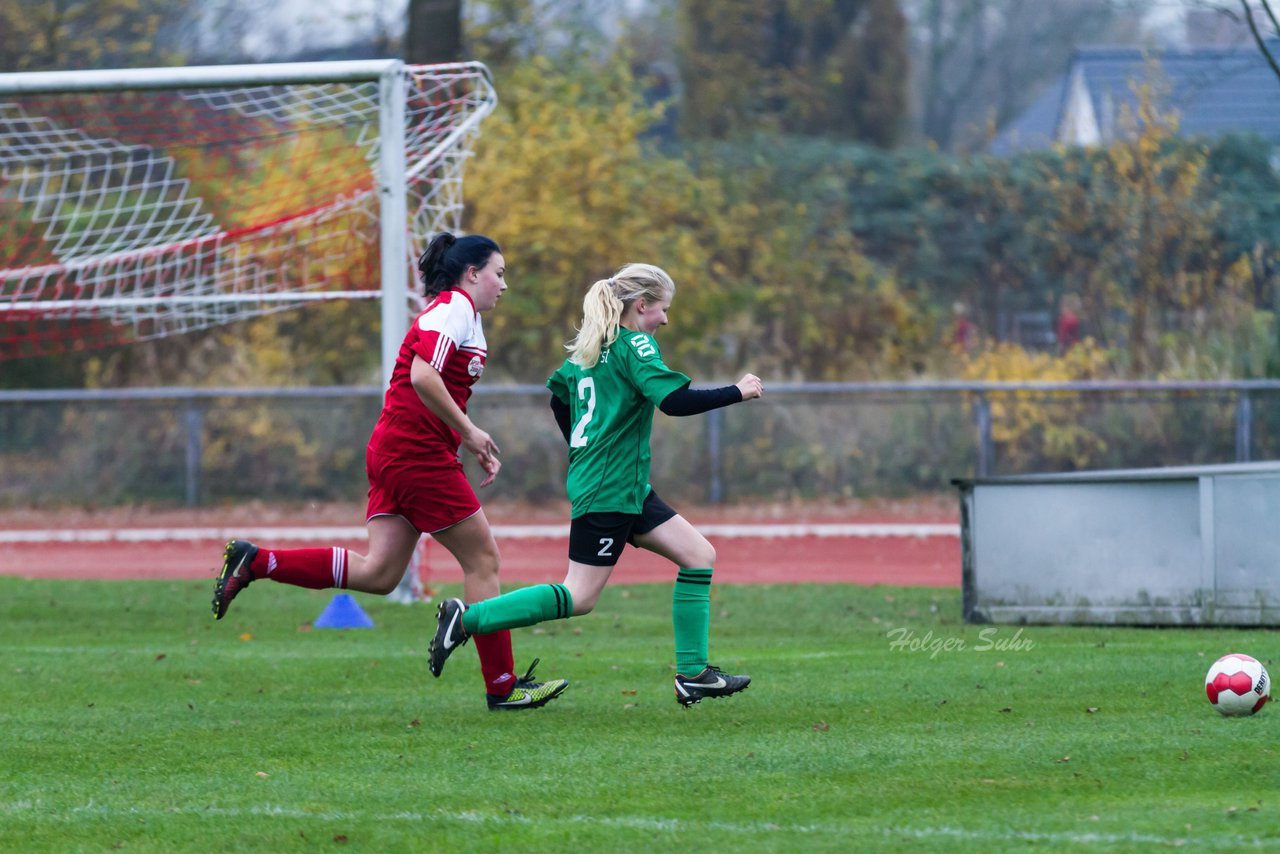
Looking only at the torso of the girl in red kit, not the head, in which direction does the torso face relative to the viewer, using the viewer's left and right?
facing to the right of the viewer

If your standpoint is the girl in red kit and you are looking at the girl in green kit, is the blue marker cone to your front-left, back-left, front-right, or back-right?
back-left

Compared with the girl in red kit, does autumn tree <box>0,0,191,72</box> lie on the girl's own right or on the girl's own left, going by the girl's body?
on the girl's own left

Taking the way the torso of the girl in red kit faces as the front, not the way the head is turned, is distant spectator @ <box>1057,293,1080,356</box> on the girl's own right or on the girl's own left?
on the girl's own left

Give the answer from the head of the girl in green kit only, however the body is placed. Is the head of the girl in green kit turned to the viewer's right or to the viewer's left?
to the viewer's right

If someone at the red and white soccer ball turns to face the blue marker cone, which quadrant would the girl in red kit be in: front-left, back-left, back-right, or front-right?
front-left

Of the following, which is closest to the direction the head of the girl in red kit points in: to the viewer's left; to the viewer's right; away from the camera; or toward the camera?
to the viewer's right

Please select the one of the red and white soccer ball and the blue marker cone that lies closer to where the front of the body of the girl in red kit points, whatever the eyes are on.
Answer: the red and white soccer ball

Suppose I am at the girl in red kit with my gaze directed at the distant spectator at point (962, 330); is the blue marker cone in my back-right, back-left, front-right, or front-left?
front-left

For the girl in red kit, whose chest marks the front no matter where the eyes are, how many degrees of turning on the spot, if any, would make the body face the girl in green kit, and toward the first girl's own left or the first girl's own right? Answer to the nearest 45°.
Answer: approximately 45° to the first girl's own right

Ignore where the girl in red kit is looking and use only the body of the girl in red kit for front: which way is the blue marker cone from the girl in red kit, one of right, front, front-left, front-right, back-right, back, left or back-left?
left
